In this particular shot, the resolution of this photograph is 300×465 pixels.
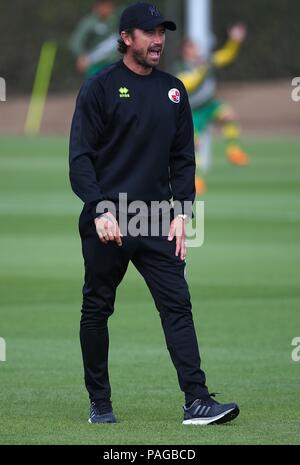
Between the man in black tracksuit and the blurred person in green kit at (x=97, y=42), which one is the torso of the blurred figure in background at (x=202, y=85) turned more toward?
the man in black tracksuit

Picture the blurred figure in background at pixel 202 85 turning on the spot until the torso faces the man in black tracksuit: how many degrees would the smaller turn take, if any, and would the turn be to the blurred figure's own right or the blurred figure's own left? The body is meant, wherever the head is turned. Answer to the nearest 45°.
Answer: approximately 45° to the blurred figure's own right

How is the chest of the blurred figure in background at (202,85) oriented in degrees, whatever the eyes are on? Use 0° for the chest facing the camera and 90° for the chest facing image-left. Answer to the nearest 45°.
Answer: approximately 315°

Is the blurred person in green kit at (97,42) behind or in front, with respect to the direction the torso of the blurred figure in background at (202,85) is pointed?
behind
